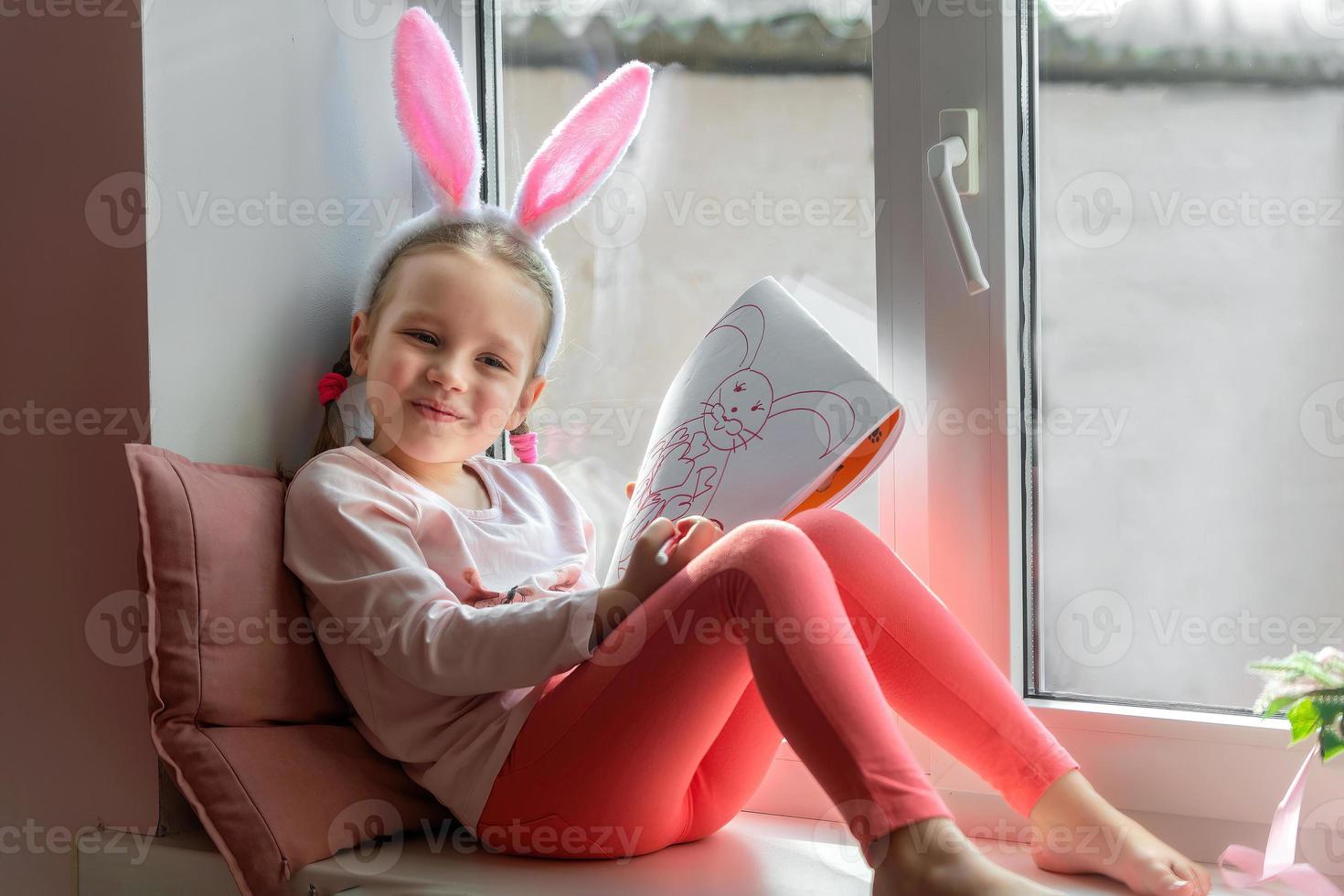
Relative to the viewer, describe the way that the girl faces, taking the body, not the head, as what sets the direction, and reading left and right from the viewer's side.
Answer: facing the viewer and to the right of the viewer
